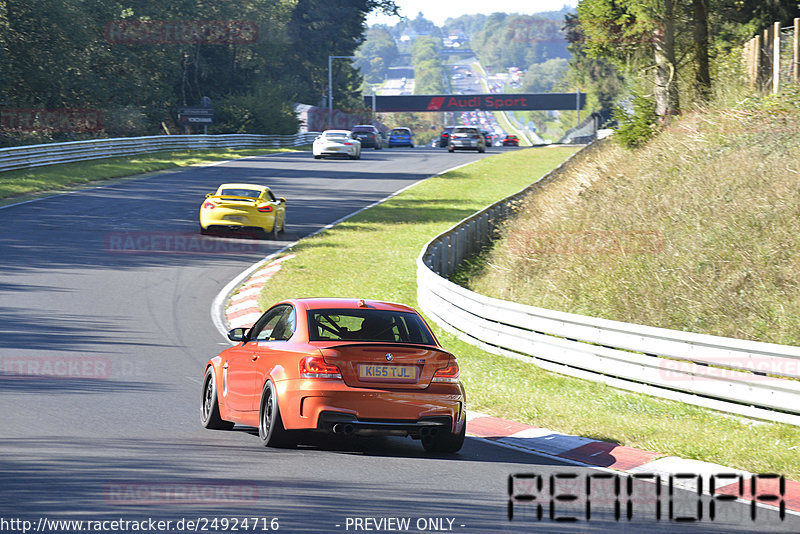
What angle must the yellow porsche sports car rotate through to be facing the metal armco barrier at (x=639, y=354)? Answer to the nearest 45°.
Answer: approximately 180°

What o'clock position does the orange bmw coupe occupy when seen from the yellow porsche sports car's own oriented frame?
The orange bmw coupe is roughly at 6 o'clock from the yellow porsche sports car.

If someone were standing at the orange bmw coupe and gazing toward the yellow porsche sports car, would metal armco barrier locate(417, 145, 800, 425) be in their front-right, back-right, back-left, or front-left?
front-right

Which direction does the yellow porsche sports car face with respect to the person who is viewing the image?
facing away from the viewer
